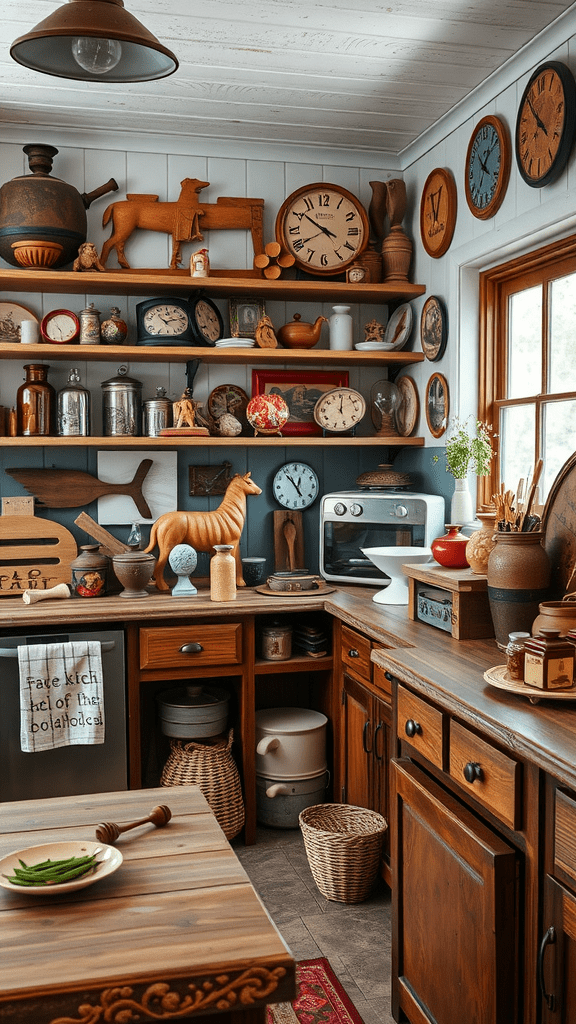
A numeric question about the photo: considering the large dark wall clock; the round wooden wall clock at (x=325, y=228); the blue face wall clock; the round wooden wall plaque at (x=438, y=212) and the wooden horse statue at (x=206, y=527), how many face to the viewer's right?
1

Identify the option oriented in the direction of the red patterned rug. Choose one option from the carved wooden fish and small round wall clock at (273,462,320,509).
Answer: the small round wall clock

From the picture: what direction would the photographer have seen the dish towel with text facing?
facing the viewer

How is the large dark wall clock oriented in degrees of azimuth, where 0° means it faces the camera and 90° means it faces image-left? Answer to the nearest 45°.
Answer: approximately 45°

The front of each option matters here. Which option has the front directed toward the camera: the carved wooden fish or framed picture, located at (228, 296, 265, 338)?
the framed picture

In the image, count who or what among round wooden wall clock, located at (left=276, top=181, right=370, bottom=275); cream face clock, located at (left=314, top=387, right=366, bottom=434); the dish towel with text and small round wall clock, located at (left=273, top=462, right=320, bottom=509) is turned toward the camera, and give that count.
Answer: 4

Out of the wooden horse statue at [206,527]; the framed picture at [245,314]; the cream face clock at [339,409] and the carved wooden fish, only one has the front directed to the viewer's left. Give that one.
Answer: the carved wooden fish

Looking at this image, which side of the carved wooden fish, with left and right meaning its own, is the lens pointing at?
left

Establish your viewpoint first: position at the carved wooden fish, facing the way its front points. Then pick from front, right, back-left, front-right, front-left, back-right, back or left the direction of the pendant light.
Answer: left

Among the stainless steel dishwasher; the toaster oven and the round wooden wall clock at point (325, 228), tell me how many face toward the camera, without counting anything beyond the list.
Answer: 3

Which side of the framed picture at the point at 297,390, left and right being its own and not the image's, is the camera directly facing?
front

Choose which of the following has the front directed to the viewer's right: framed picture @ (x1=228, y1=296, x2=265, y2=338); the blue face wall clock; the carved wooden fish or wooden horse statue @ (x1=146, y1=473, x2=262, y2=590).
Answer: the wooden horse statue

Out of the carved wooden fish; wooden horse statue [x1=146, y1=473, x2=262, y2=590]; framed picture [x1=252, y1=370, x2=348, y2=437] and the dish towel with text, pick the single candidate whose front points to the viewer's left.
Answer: the carved wooden fish

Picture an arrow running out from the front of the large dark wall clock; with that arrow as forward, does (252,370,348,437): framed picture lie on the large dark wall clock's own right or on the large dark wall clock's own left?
on the large dark wall clock's own right

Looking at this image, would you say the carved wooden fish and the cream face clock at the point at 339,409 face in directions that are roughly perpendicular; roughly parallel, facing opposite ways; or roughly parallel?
roughly perpendicular

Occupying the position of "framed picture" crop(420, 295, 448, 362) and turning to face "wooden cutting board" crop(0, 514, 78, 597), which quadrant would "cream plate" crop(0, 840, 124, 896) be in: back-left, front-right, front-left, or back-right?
front-left

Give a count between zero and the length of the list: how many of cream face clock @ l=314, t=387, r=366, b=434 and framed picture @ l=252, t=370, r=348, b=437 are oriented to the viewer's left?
0
